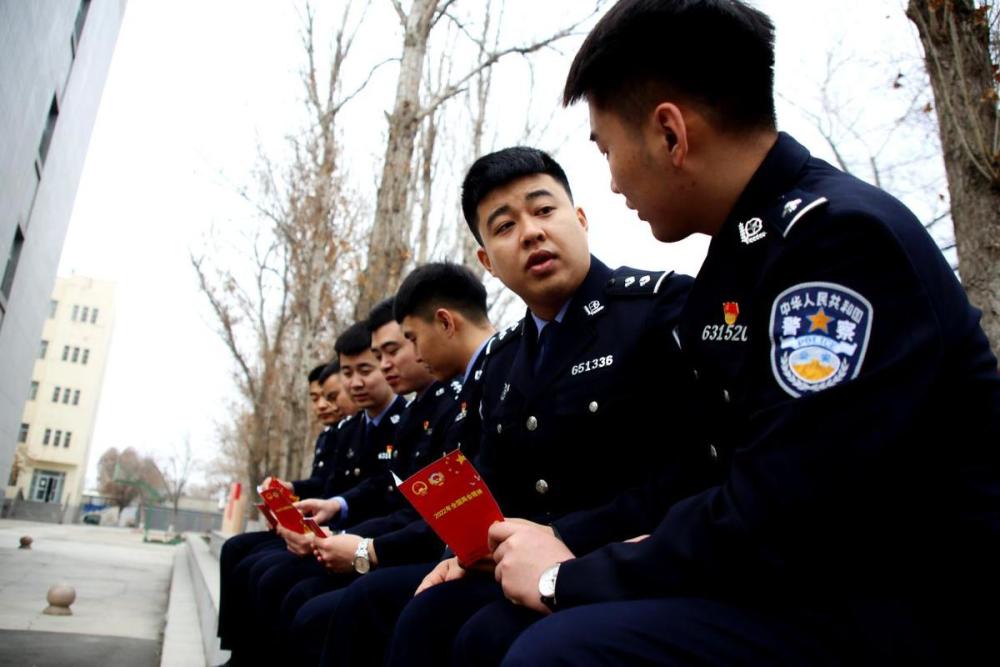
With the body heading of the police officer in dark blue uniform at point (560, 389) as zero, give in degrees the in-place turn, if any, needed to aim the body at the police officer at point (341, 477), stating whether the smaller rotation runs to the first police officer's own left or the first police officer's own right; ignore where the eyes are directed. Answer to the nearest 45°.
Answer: approximately 90° to the first police officer's own right

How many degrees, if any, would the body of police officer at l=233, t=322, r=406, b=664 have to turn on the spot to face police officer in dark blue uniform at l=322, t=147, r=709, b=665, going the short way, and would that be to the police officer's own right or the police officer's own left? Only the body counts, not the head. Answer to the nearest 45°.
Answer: approximately 45° to the police officer's own left

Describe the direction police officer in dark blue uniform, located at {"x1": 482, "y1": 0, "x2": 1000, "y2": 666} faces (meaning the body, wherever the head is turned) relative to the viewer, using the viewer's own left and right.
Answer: facing to the left of the viewer

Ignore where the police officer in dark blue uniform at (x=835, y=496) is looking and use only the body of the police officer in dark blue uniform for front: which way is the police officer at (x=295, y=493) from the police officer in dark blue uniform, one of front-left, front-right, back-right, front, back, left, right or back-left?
front-right

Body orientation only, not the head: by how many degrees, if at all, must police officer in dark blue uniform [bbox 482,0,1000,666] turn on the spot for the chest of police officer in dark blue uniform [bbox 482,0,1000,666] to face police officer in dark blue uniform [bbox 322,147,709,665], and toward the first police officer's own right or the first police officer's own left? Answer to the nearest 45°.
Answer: approximately 45° to the first police officer's own right

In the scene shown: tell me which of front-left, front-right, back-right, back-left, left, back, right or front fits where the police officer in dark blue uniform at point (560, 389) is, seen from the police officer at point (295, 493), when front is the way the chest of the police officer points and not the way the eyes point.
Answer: front-left

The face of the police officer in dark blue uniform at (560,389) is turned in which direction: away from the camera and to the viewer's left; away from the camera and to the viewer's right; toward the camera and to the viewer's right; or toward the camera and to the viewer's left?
toward the camera and to the viewer's right

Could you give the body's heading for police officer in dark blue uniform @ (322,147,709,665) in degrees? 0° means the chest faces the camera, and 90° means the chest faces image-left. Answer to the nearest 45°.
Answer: approximately 45°

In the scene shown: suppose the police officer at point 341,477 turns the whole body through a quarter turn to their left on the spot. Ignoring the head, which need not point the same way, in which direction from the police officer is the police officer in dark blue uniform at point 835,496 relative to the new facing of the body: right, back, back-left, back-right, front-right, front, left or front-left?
front-right
